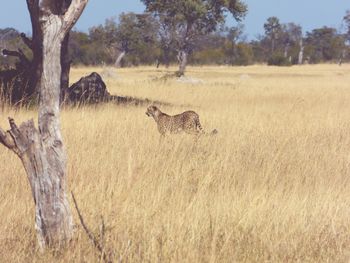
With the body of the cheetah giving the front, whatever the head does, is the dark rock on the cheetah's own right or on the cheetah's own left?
on the cheetah's own right

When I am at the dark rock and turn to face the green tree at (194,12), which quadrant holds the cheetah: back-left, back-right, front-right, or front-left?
back-right

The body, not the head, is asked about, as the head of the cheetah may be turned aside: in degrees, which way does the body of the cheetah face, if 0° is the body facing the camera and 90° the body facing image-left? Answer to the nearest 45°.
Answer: approximately 90°

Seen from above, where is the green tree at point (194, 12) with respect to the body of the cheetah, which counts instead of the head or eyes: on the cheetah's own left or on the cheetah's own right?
on the cheetah's own right

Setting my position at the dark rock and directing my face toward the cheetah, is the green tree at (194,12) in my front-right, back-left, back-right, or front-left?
back-left
